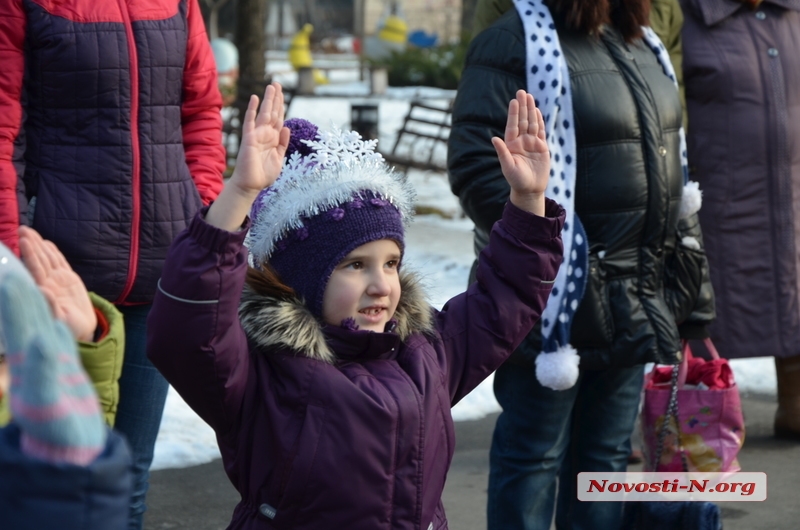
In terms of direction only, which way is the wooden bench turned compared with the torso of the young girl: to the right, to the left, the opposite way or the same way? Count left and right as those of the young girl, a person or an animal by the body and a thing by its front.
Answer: to the right

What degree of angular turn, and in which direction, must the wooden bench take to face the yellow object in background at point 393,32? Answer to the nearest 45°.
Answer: approximately 135° to its right

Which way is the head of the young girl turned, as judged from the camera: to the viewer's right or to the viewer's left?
to the viewer's right

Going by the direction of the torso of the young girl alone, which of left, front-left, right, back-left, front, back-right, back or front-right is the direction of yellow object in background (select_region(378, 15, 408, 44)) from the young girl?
back-left

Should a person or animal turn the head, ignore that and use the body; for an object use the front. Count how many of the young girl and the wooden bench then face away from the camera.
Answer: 0

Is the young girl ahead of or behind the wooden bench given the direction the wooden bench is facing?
ahead

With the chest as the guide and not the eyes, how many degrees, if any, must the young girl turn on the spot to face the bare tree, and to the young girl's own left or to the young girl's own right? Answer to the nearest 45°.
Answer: approximately 135° to the young girl's own left

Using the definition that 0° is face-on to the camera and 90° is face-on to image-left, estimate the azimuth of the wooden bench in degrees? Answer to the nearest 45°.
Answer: approximately 45°
